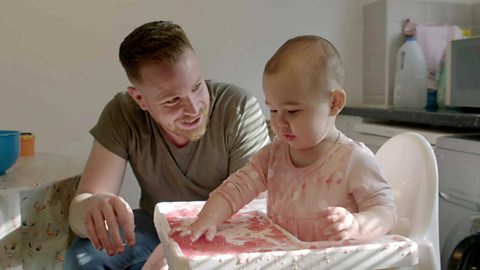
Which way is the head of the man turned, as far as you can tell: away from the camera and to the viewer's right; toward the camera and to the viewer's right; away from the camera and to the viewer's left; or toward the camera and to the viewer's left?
toward the camera and to the viewer's right

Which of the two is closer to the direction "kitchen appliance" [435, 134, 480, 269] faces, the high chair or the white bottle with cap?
the high chair

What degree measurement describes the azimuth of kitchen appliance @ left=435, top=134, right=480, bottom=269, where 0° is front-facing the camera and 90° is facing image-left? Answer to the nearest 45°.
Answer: approximately 45°

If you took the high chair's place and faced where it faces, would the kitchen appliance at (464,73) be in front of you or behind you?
behind

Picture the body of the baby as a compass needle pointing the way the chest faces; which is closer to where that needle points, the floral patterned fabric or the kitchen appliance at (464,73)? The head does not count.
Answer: the floral patterned fabric

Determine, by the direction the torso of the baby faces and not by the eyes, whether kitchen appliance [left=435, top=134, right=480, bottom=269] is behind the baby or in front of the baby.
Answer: behind

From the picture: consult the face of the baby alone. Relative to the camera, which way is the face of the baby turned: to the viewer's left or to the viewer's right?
to the viewer's left
